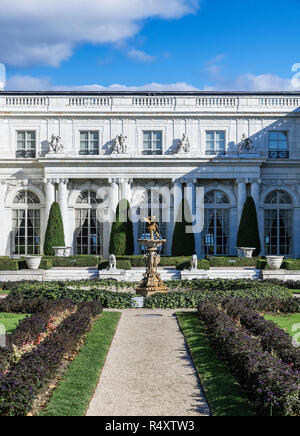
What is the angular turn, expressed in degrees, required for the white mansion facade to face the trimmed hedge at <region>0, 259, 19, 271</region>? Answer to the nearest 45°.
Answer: approximately 45° to its right

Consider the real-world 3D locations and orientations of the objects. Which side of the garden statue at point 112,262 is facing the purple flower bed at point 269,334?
front

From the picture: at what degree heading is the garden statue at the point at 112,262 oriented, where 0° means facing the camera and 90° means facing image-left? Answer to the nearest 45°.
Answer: approximately 0°

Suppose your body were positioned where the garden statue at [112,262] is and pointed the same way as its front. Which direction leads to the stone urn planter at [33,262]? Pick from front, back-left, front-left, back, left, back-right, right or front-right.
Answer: right

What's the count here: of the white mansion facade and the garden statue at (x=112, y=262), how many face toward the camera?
2

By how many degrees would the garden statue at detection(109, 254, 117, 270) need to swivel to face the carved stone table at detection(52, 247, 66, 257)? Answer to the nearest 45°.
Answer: approximately 135° to its right

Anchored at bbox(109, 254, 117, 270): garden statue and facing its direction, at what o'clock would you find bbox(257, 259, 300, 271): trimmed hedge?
The trimmed hedge is roughly at 9 o'clock from the garden statue.

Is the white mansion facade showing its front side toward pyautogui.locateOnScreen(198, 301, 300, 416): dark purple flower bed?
yes

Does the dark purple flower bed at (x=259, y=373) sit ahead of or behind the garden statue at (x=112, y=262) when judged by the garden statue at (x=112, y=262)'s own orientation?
ahead

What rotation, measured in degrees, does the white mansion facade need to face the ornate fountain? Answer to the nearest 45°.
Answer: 0° — it already faces it

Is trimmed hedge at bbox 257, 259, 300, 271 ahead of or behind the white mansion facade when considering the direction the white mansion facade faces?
ahead

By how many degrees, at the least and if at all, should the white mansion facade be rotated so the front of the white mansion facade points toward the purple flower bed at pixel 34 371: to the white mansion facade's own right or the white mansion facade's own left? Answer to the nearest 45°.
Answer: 0° — it already faces it

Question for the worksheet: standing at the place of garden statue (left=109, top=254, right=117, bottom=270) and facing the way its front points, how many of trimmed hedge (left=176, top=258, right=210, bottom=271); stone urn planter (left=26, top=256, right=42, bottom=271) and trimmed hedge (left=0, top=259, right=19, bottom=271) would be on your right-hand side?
2
